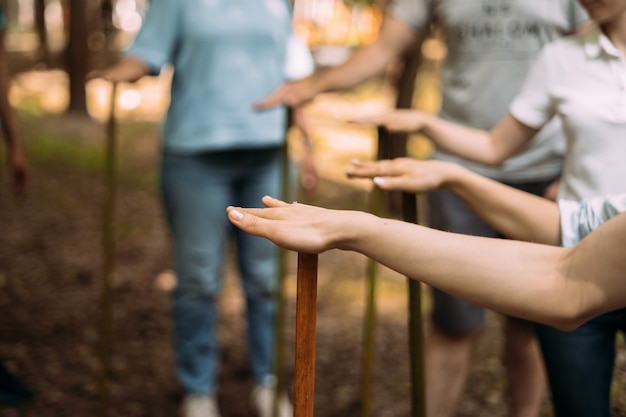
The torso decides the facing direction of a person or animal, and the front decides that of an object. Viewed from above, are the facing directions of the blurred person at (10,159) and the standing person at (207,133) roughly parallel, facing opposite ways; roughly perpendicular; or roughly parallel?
roughly perpendicular

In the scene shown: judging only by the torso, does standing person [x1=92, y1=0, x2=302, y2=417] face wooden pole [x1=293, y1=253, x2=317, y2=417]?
yes

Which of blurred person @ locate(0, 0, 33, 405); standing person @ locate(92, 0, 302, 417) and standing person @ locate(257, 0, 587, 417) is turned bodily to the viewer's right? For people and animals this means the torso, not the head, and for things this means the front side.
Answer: the blurred person

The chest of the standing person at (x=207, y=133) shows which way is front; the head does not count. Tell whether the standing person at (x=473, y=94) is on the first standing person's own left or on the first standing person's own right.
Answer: on the first standing person's own left

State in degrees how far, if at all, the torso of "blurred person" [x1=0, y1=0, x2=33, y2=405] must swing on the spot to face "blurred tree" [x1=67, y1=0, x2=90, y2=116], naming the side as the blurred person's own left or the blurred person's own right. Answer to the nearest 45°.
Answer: approximately 90° to the blurred person's own left

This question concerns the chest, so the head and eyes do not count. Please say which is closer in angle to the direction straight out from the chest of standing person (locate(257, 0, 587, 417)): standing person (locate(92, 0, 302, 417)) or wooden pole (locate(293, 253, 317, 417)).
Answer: the wooden pole

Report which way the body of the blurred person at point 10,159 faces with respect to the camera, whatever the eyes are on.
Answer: to the viewer's right

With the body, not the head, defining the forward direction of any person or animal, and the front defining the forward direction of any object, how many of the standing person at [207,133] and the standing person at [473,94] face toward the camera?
2

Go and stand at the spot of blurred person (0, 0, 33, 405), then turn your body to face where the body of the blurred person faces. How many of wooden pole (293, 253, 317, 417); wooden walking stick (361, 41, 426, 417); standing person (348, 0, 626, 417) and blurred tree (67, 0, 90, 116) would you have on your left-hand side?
1

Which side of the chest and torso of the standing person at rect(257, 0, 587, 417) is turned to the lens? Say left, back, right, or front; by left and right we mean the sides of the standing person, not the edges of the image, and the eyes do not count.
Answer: front

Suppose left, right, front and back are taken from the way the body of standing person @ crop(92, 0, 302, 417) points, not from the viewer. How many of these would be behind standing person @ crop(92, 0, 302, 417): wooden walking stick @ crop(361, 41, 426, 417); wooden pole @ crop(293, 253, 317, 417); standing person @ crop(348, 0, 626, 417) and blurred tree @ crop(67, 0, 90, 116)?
1
